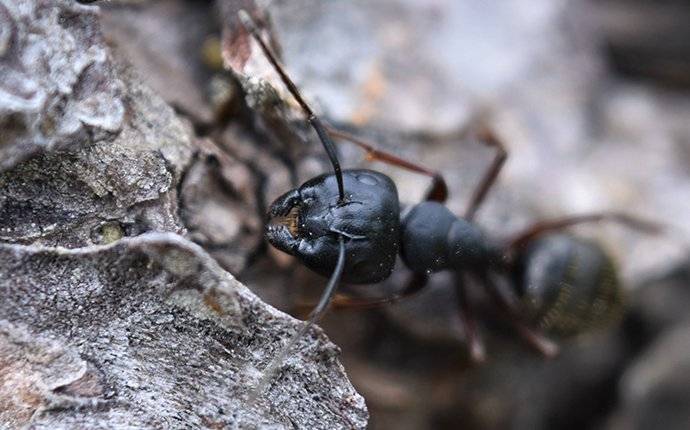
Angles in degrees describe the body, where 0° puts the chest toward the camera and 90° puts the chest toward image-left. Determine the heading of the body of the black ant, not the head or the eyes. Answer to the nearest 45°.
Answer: approximately 90°
